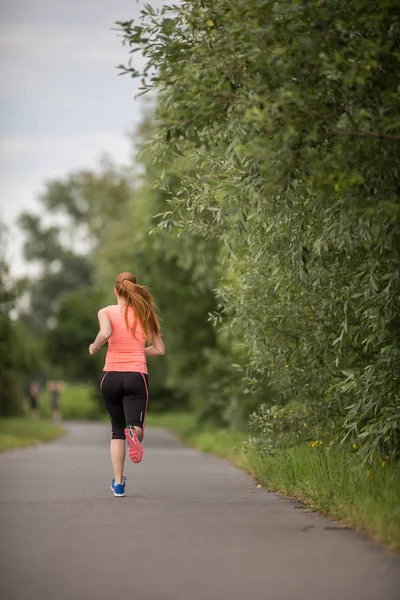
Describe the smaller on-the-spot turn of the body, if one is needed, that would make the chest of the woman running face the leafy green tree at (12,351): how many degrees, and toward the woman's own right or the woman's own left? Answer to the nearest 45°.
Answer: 0° — they already face it

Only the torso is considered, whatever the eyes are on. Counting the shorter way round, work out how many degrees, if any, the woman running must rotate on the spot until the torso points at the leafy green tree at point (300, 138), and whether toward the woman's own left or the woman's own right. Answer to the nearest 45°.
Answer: approximately 135° to the woman's own right

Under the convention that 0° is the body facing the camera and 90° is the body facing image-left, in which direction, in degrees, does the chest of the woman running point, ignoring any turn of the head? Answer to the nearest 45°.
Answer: approximately 180°
